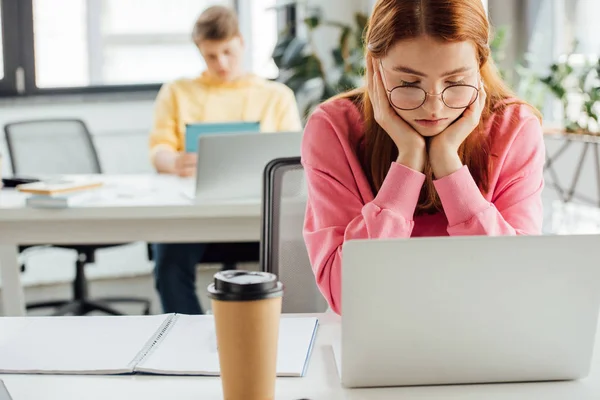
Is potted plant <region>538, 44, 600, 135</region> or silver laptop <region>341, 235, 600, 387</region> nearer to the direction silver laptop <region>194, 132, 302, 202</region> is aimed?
the potted plant

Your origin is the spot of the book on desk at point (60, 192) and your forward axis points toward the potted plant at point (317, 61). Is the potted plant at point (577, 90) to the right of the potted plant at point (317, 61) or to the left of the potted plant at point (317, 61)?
right

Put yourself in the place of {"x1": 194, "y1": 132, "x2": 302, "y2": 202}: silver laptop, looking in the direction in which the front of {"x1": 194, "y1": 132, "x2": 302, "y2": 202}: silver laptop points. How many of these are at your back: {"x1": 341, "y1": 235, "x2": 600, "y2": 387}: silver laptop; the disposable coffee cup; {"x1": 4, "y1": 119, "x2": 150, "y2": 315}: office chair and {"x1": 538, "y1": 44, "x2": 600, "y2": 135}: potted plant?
2

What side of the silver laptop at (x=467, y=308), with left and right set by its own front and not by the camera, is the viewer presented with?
back

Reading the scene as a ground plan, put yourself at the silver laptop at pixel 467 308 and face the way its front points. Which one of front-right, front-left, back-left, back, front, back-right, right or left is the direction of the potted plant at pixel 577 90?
front

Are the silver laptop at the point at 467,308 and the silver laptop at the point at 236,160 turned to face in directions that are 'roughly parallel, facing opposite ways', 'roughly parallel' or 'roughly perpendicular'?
roughly parallel

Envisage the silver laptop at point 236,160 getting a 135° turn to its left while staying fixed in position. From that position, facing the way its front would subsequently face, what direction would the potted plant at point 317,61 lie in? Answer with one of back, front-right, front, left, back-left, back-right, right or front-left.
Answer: back-right

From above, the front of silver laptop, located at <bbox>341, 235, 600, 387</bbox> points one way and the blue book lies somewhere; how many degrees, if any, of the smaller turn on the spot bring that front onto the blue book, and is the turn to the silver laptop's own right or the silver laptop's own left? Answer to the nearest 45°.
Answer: approximately 45° to the silver laptop's own left

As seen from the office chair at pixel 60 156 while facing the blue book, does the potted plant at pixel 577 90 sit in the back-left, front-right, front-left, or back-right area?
front-left

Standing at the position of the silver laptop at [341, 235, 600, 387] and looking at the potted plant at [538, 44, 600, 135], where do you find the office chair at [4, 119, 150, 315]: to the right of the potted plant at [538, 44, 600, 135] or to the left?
left

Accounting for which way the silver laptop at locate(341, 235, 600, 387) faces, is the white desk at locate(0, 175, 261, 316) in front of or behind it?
in front

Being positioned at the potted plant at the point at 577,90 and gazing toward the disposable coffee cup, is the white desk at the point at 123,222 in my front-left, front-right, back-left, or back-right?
front-right

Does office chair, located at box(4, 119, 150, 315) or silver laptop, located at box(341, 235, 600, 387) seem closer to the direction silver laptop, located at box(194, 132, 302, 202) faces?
the office chair

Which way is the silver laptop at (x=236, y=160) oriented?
away from the camera

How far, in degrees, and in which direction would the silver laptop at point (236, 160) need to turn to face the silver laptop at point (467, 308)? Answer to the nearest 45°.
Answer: approximately 180°

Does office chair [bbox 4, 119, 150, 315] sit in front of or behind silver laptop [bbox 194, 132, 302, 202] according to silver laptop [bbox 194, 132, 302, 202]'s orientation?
in front

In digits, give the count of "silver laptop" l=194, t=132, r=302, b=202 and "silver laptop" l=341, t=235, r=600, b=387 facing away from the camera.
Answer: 2
